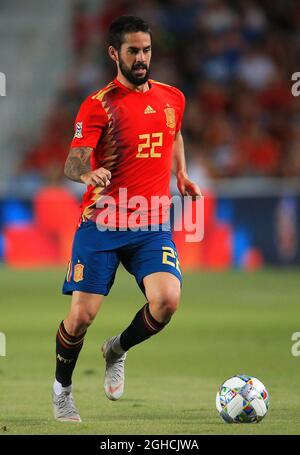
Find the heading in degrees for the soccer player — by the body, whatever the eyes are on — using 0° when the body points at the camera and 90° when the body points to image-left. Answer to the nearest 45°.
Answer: approximately 315°

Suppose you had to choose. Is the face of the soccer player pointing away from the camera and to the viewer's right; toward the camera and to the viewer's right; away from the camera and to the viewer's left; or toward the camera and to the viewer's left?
toward the camera and to the viewer's right
